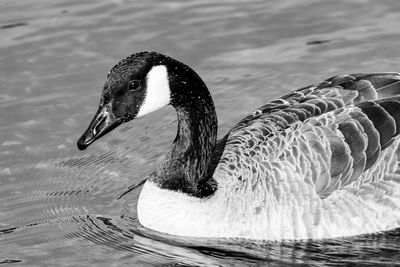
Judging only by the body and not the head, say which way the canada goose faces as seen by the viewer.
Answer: to the viewer's left
